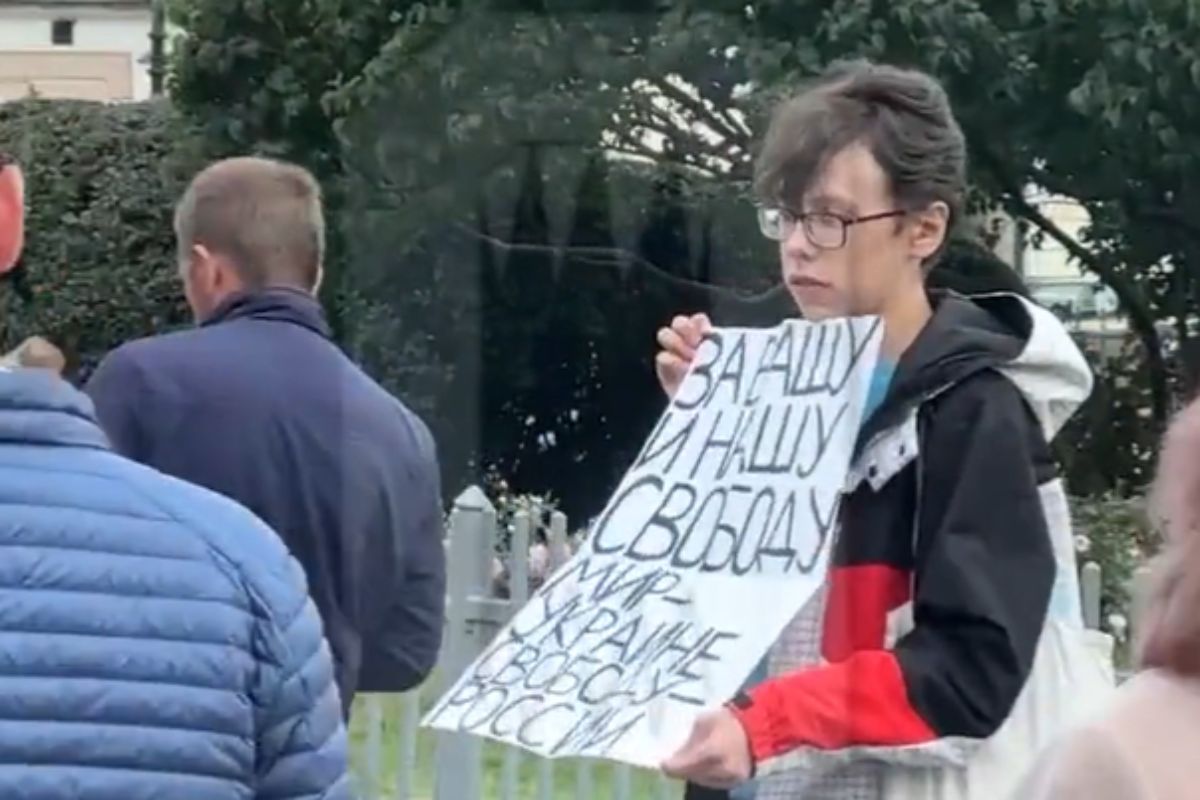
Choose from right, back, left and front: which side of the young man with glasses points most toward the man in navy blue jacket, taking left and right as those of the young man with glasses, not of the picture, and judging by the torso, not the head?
right

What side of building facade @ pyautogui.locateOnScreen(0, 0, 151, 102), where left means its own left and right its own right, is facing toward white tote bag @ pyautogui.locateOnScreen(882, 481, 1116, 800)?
front

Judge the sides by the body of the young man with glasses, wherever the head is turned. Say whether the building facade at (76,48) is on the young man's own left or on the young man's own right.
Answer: on the young man's own right

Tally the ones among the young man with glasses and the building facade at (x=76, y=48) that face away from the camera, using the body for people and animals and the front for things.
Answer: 0

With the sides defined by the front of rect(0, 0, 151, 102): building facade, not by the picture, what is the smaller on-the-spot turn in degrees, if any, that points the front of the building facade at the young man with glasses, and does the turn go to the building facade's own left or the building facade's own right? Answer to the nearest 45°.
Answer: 0° — it already faces them

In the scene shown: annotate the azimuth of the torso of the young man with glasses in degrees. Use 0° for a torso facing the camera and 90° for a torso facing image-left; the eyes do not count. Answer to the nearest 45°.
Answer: approximately 45°

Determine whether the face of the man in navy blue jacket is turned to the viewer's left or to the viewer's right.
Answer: to the viewer's left

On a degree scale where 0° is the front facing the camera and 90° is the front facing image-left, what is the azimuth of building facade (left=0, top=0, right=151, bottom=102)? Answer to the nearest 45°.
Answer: approximately 0°

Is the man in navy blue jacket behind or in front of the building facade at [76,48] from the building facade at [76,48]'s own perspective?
in front

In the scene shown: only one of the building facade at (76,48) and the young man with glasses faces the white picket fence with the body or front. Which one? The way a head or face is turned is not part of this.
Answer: the building facade
